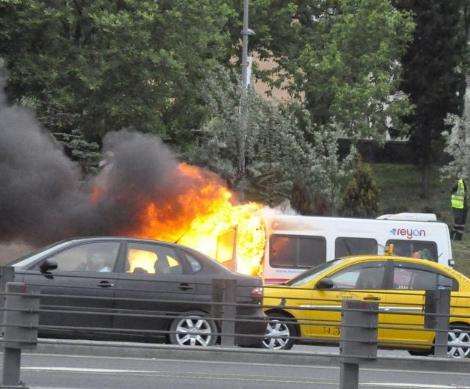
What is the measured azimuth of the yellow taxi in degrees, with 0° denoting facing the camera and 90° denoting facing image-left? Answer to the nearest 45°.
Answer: approximately 90°

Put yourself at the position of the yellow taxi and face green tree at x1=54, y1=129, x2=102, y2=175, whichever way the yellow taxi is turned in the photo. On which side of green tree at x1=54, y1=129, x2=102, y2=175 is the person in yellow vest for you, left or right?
right

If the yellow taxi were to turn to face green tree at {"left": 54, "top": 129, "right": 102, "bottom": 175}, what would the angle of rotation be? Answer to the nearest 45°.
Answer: approximately 45° to its right

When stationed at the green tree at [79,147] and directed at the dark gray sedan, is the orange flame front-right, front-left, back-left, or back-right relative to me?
front-left

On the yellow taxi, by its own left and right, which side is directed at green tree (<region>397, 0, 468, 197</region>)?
right

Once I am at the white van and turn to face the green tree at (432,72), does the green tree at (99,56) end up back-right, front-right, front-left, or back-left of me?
front-left

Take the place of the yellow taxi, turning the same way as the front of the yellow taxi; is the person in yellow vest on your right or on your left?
on your right

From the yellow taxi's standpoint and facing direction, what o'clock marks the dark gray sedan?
The dark gray sedan is roughly at 11 o'clock from the yellow taxi.

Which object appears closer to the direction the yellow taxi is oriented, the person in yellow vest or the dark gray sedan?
the dark gray sedan

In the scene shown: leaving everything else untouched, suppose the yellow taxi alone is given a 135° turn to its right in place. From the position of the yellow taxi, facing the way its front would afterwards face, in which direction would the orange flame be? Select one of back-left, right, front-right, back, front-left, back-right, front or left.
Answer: left
